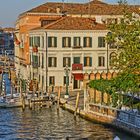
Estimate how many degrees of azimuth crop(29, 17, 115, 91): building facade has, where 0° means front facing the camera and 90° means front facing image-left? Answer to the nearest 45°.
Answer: approximately 0°

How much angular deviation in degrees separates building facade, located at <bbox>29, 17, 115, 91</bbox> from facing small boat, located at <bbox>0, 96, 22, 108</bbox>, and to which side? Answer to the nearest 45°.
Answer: approximately 45° to its right

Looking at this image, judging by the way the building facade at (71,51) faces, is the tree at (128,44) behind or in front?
in front
